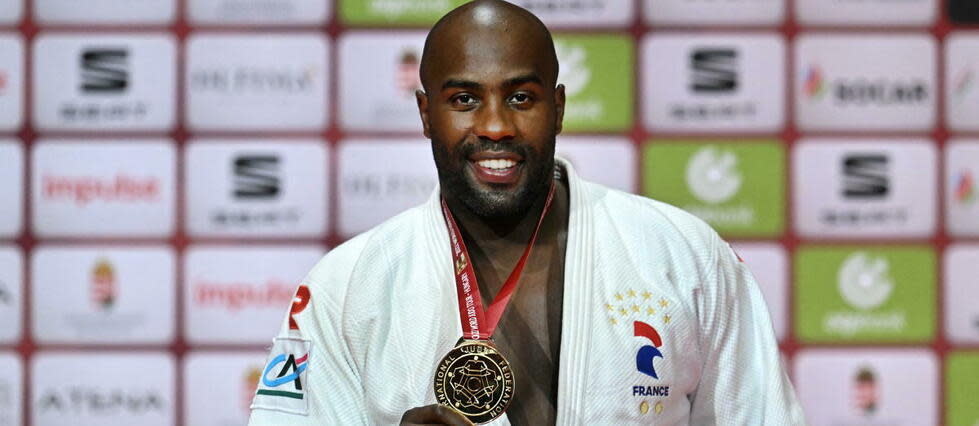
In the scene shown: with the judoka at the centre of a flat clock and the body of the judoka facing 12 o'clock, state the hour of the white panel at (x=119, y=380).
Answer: The white panel is roughly at 5 o'clock from the judoka.

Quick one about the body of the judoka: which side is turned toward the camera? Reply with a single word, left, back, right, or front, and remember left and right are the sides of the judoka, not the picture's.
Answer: front

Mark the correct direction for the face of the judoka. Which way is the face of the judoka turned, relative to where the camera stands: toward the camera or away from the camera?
toward the camera

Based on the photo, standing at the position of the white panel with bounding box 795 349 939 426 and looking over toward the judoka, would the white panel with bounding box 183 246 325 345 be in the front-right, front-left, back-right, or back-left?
front-right

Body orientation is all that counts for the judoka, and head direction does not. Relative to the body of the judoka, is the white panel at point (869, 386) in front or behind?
behind

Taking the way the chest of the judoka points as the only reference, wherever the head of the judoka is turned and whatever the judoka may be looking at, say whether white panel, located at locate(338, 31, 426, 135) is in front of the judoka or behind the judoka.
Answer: behind

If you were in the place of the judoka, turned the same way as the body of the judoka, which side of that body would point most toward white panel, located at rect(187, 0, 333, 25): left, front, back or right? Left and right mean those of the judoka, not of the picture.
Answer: back

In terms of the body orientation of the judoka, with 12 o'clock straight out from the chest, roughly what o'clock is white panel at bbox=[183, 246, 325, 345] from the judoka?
The white panel is roughly at 5 o'clock from the judoka.

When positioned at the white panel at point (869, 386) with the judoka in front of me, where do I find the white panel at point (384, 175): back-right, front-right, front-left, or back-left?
front-right
